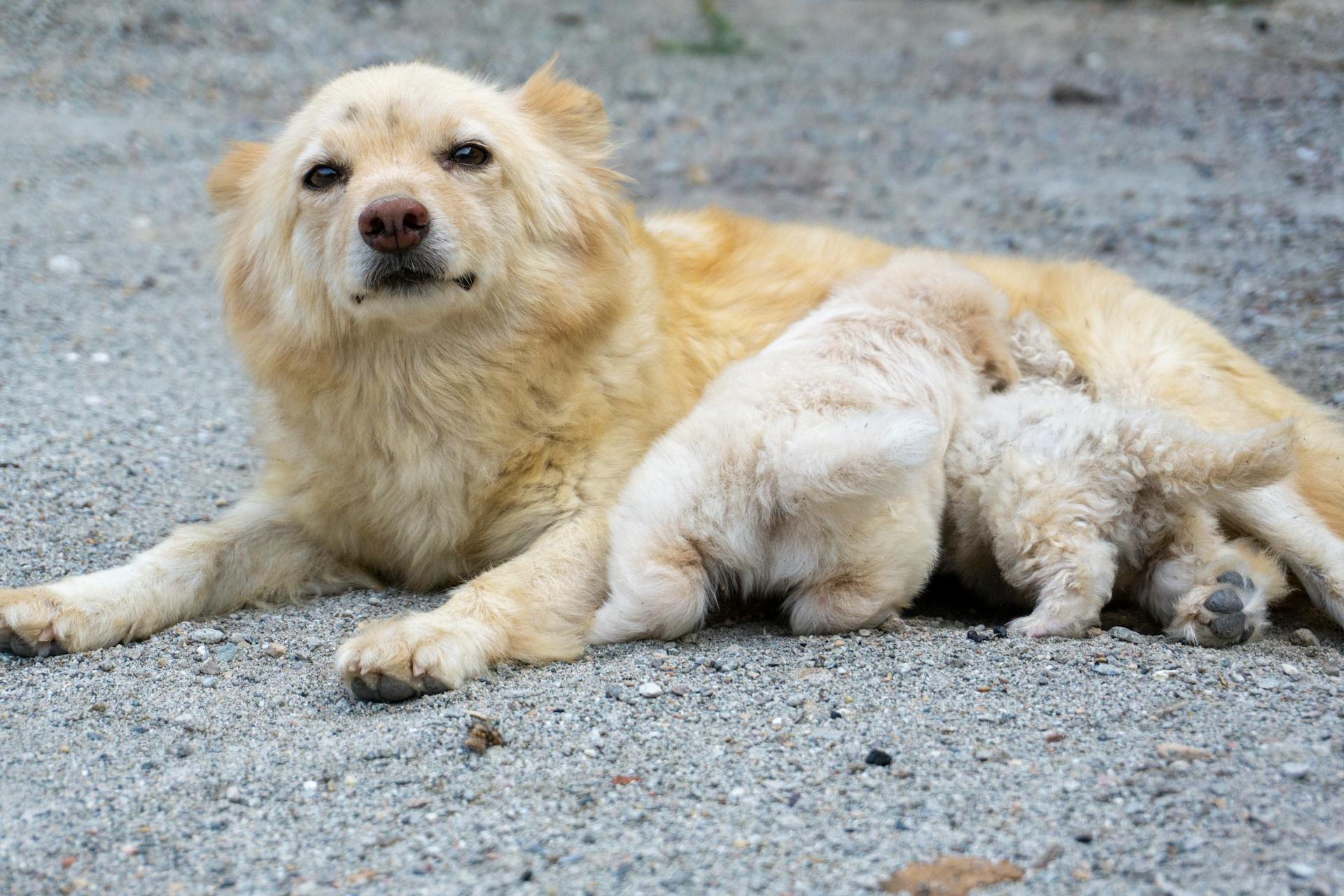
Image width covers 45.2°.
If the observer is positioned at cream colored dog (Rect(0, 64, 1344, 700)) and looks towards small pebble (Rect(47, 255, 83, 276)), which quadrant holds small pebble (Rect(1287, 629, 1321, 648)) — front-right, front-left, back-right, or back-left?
back-right

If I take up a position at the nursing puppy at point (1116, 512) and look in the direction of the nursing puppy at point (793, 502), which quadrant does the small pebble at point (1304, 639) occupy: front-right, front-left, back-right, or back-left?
back-left

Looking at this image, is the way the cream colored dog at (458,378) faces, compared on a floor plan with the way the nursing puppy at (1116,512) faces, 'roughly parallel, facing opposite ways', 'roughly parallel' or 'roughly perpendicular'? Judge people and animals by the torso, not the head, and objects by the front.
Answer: roughly perpendicular

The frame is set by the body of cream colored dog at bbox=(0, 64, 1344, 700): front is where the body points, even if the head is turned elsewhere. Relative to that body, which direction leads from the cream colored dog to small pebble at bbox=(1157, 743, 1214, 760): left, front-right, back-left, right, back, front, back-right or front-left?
left

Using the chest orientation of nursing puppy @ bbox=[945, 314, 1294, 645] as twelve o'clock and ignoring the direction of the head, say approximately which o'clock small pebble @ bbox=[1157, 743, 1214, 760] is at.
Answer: The small pebble is roughly at 7 o'clock from the nursing puppy.

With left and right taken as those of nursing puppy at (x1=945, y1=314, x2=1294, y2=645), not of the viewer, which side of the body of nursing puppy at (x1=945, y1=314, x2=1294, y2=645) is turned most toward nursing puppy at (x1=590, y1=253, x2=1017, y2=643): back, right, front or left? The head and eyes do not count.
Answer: left

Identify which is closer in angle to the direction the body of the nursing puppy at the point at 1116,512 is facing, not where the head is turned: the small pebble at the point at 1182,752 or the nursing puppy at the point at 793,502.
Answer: the nursing puppy

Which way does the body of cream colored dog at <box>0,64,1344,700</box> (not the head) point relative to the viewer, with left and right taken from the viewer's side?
facing the viewer and to the left of the viewer

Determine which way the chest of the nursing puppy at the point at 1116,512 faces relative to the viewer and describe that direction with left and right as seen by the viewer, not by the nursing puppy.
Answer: facing away from the viewer and to the left of the viewer

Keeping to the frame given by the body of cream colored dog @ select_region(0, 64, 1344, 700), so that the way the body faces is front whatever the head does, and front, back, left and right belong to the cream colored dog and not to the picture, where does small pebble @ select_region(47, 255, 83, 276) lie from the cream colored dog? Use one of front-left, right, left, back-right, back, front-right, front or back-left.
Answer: right
